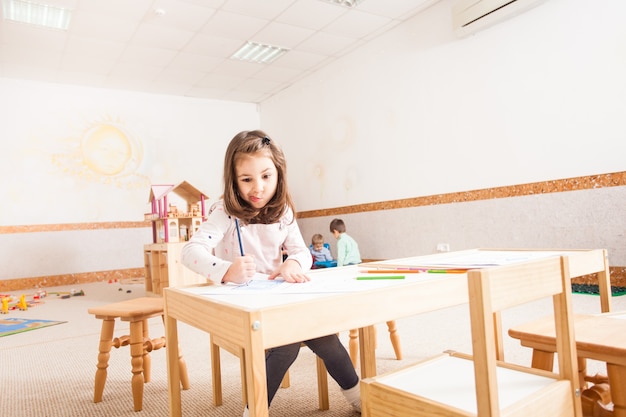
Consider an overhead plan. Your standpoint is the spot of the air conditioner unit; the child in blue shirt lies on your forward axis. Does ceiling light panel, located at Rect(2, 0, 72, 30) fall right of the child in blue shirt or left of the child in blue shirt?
left

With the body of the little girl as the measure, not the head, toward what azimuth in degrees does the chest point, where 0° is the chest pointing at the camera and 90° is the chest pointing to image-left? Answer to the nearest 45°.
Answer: approximately 0°

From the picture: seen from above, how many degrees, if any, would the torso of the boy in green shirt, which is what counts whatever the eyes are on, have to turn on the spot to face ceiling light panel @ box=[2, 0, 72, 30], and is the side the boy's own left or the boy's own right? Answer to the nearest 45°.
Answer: approximately 45° to the boy's own left

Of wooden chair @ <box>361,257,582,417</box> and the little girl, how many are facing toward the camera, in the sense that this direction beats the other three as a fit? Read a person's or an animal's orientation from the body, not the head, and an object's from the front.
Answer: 1

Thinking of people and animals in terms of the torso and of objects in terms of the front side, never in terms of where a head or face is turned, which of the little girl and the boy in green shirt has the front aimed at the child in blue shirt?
the boy in green shirt

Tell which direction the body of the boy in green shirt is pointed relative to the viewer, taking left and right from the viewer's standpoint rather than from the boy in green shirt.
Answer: facing away from the viewer and to the left of the viewer

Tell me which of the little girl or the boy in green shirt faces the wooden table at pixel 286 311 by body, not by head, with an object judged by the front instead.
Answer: the little girl

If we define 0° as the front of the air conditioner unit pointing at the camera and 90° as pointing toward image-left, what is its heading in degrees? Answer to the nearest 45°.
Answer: approximately 45°

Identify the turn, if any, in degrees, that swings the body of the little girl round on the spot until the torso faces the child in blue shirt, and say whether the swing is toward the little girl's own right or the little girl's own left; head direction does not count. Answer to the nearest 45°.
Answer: approximately 180°

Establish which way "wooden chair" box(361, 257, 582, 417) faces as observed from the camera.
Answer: facing away from the viewer and to the left of the viewer
